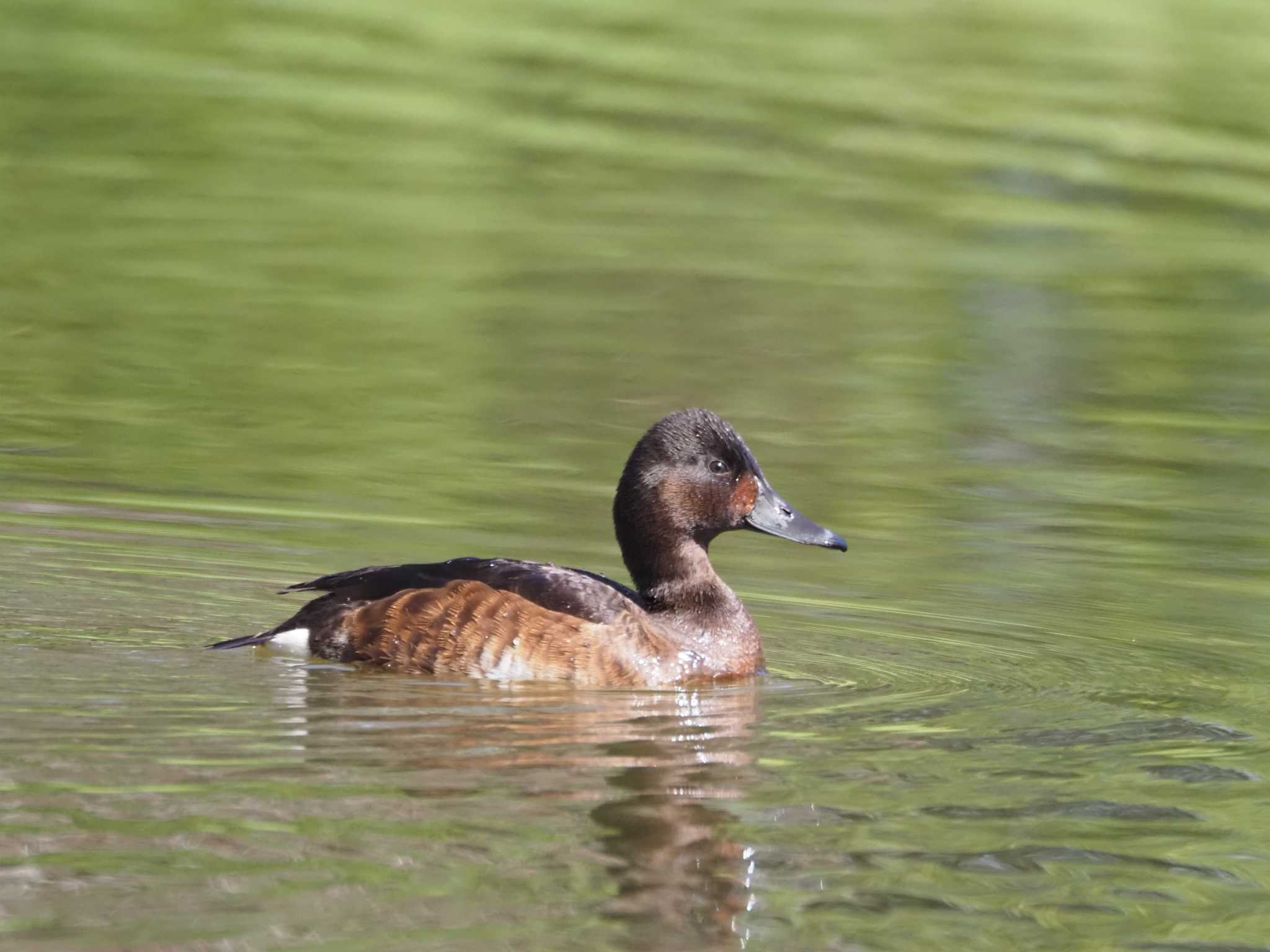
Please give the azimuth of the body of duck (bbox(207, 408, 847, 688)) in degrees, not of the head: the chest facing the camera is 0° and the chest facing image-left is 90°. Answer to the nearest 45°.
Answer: approximately 270°
